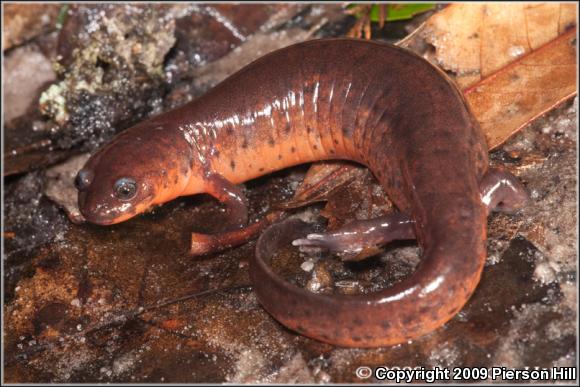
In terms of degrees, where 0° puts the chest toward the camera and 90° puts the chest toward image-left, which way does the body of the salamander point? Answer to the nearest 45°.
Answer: approximately 45°

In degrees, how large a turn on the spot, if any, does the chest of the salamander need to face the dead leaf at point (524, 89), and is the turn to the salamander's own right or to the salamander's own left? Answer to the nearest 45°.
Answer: approximately 135° to the salamander's own left

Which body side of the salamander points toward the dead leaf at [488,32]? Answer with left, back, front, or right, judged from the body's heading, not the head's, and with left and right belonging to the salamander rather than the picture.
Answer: back
